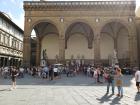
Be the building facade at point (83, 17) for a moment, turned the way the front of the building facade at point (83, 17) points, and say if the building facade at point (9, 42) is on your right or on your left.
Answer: on your right

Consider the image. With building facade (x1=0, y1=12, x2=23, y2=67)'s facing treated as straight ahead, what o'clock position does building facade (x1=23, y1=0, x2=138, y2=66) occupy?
building facade (x1=23, y1=0, x2=138, y2=66) is roughly at 12 o'clock from building facade (x1=0, y1=12, x2=23, y2=67).

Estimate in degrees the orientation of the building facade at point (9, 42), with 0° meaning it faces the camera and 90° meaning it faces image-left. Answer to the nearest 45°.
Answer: approximately 315°

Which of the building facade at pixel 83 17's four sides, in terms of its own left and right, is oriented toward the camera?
front

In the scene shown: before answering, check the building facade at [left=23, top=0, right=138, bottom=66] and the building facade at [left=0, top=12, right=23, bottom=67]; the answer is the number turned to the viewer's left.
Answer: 0
